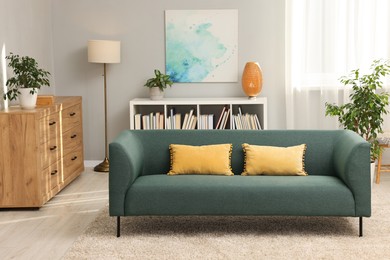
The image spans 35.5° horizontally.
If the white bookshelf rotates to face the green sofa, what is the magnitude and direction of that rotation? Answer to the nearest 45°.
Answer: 0° — it already faces it

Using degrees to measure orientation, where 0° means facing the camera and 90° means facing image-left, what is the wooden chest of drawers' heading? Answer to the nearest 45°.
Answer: approximately 315°

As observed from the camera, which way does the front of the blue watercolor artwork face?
facing the viewer

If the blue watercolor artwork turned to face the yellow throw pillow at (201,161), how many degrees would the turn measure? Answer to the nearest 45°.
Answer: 0° — it already faces it

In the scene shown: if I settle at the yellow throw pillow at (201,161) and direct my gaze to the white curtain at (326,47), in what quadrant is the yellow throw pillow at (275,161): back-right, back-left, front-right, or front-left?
front-right

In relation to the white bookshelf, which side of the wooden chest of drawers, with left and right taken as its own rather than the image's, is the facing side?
front

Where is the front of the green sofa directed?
toward the camera

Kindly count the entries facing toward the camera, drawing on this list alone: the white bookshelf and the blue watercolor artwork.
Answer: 2

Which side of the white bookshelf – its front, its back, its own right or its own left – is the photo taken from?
front

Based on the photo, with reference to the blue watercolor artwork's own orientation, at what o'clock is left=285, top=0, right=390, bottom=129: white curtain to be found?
The white curtain is roughly at 9 o'clock from the blue watercolor artwork.

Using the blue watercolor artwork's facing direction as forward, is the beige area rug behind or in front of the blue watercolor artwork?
in front

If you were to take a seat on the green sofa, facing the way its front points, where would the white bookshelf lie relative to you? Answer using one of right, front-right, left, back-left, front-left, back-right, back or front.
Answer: back
